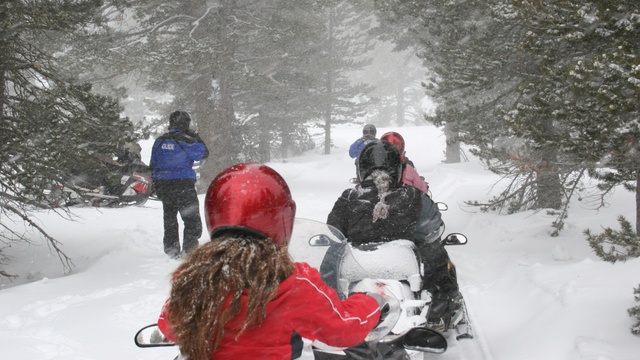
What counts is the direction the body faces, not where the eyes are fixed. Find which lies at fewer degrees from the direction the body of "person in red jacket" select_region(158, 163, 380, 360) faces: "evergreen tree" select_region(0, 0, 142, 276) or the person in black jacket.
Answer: the person in black jacket

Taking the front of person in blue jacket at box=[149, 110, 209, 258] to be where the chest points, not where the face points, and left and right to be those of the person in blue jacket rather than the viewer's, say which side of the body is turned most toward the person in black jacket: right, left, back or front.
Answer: right

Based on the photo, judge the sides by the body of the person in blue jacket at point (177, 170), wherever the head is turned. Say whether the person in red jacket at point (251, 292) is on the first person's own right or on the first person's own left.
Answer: on the first person's own right

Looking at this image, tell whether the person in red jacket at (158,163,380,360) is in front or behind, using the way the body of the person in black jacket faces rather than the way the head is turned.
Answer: behind

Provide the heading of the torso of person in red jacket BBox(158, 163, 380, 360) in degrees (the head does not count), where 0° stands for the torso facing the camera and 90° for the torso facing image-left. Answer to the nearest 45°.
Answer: approximately 225°

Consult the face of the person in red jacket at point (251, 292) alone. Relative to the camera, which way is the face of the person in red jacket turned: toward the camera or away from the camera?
away from the camera

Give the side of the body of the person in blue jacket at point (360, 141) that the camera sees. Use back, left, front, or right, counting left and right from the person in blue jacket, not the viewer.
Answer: back

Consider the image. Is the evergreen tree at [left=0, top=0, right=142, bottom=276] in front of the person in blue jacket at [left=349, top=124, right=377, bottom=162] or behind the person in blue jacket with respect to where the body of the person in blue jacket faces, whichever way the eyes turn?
behind

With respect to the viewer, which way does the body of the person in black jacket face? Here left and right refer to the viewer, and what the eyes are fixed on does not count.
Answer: facing away from the viewer

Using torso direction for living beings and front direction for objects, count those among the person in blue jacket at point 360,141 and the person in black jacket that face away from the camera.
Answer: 2

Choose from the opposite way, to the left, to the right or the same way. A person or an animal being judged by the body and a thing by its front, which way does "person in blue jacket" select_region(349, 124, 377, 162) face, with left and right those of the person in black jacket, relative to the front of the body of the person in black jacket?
the same way

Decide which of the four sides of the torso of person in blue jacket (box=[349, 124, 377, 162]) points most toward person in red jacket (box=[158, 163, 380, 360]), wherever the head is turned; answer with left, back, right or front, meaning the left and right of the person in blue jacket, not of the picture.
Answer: back

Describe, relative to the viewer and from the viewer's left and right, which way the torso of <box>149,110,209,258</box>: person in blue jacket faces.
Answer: facing away from the viewer and to the right of the viewer

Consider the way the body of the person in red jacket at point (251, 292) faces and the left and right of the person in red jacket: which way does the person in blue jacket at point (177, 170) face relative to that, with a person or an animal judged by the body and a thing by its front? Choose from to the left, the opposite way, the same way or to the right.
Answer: the same way

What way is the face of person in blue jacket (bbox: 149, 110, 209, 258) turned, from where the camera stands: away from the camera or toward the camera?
away from the camera

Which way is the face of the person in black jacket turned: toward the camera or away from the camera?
away from the camera
